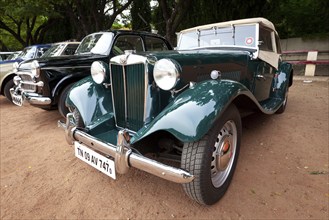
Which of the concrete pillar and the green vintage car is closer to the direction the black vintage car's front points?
the green vintage car

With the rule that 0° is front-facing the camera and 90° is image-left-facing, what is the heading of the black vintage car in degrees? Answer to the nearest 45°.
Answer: approximately 45°

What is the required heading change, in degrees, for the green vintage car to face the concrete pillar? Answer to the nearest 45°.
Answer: approximately 180°

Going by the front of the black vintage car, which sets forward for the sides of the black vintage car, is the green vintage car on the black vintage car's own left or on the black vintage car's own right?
on the black vintage car's own left

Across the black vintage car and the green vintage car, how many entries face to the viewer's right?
0

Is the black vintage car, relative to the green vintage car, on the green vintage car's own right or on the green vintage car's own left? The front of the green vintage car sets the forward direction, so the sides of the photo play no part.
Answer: on the green vintage car's own right

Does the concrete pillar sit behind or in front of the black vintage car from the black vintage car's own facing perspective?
behind

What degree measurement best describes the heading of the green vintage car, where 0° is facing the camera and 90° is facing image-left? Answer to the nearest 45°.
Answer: approximately 45°
